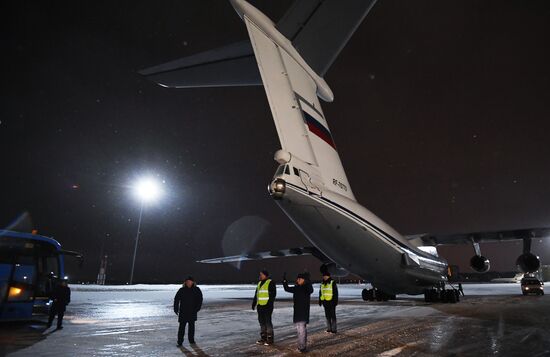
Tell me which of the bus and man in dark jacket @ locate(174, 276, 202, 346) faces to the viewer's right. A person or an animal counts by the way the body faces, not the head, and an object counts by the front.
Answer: the bus

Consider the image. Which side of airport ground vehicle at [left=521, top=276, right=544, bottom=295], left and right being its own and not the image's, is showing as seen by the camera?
front

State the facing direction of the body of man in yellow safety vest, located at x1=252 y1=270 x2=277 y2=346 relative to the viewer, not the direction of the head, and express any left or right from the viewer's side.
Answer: facing the viewer and to the left of the viewer

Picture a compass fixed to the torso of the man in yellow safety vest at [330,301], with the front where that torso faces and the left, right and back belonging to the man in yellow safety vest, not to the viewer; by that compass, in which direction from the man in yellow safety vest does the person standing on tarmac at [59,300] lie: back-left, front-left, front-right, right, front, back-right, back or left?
front-right

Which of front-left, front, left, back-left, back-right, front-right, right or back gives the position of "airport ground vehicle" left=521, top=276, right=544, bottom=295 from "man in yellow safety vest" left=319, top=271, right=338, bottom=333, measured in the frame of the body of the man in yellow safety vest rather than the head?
back

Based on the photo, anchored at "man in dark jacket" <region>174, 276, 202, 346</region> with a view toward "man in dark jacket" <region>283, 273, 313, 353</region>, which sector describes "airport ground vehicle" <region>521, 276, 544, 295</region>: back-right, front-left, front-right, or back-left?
front-left

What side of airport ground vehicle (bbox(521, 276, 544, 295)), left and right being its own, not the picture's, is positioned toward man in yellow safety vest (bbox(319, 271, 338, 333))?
front

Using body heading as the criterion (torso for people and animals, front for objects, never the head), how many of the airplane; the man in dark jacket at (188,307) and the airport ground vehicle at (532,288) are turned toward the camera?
2

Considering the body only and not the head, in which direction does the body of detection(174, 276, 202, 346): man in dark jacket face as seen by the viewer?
toward the camera

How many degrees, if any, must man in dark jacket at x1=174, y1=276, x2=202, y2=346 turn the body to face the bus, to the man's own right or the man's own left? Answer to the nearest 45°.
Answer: approximately 135° to the man's own right

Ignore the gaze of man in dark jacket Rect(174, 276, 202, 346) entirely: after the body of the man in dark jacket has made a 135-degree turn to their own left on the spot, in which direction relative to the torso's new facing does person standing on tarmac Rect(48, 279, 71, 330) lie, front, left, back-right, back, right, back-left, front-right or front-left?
left

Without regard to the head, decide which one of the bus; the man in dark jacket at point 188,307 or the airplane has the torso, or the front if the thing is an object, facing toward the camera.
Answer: the man in dark jacket

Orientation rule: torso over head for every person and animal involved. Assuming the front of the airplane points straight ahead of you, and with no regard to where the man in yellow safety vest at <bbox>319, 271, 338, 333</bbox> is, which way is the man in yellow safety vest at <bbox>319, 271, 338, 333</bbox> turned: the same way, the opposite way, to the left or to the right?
the opposite way

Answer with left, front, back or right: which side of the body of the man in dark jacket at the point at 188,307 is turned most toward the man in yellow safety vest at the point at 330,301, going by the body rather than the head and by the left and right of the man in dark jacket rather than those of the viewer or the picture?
left
